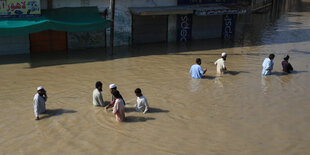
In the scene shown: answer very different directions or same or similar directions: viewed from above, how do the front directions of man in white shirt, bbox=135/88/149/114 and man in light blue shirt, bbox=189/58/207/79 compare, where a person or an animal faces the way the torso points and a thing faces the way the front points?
very different directions

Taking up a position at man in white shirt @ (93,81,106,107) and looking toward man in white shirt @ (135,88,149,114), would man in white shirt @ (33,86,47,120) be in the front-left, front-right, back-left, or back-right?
back-right

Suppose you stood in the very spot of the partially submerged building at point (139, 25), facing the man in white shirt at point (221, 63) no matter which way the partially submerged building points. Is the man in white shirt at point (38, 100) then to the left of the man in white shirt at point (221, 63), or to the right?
right

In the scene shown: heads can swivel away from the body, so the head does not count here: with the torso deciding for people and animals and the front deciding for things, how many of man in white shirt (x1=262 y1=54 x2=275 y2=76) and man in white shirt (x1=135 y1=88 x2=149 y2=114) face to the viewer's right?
1

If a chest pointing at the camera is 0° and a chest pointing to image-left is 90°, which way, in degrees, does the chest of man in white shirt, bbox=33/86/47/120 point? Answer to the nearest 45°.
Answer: approximately 315°

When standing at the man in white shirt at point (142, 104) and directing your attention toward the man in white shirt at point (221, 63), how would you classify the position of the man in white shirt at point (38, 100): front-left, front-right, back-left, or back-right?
back-left

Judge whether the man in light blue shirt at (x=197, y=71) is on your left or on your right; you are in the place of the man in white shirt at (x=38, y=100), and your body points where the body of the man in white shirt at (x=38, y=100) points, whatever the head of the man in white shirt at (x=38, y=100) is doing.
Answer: on your left
